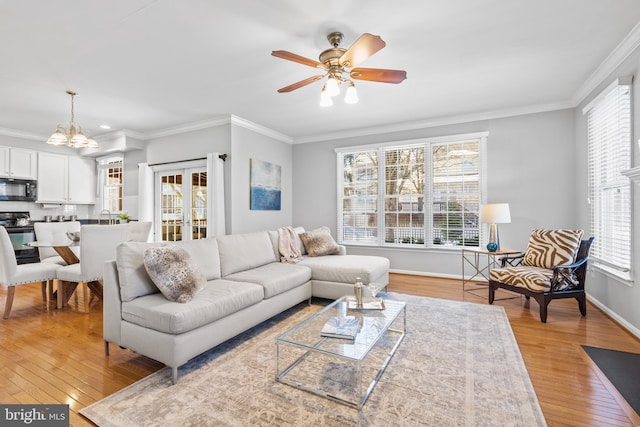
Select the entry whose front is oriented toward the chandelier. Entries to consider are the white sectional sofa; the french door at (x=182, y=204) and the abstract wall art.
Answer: the french door

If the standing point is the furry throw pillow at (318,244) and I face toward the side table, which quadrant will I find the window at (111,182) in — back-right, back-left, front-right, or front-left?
back-left

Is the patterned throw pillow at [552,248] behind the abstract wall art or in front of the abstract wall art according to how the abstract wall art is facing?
in front

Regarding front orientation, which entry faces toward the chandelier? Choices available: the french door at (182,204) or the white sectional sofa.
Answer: the french door

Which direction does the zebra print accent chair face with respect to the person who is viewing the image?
facing the viewer and to the left of the viewer

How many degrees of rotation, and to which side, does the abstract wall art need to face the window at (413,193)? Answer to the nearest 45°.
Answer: approximately 45° to its left

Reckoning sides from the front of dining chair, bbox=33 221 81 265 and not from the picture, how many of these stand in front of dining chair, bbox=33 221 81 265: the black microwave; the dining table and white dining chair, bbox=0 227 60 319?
2

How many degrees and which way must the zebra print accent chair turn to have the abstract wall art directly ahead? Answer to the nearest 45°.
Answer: approximately 45° to its right

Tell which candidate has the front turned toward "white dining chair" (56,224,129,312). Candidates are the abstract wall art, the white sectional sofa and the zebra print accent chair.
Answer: the zebra print accent chair

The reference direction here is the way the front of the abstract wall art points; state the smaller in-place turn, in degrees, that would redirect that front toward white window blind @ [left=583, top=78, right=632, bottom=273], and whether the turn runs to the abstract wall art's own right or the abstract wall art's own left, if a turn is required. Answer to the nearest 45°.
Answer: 0° — it already faces it

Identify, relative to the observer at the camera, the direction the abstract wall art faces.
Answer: facing the viewer and to the right of the viewer
